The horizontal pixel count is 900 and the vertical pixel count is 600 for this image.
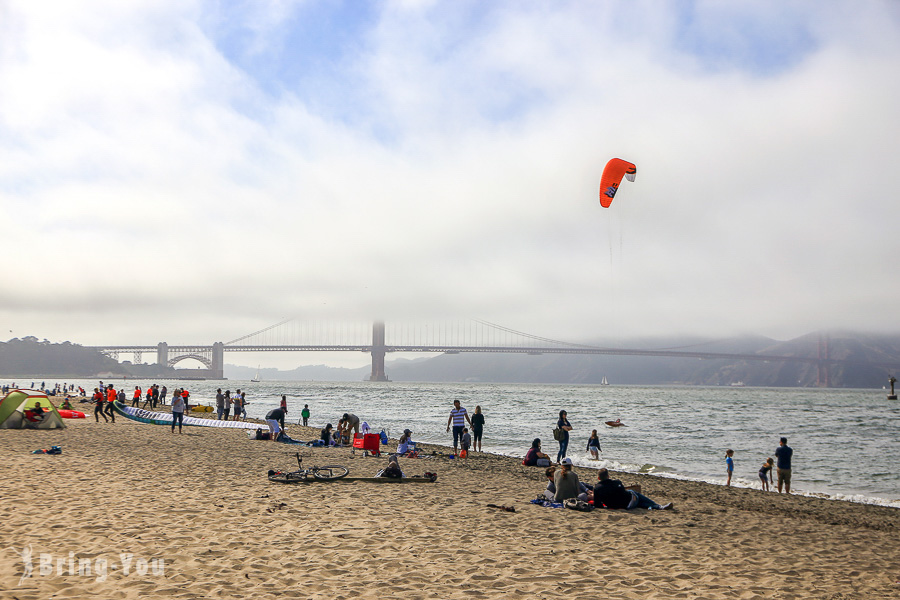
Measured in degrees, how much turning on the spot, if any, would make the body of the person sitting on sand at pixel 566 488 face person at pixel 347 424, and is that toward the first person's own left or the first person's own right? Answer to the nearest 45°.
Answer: approximately 45° to the first person's own left

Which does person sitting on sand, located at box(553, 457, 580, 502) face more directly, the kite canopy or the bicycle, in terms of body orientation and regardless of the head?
the kite canopy

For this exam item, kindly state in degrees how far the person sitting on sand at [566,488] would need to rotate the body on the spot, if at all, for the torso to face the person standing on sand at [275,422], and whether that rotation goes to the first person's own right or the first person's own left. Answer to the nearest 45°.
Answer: approximately 45° to the first person's own left

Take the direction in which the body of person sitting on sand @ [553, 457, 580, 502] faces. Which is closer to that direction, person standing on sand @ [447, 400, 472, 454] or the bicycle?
the person standing on sand

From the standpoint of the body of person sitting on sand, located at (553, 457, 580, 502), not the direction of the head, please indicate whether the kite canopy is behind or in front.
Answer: in front

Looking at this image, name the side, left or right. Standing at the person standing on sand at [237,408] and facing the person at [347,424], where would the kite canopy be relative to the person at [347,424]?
left

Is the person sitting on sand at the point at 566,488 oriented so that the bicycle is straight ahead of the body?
no

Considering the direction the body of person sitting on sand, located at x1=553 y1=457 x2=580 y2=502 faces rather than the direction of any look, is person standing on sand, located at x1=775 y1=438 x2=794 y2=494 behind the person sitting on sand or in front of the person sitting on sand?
in front

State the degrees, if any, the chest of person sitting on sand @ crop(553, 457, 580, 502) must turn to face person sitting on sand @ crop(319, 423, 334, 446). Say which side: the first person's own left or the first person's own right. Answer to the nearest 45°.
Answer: approximately 45° to the first person's own left

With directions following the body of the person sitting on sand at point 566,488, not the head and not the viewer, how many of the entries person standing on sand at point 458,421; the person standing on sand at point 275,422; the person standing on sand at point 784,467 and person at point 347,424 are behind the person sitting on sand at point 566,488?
0

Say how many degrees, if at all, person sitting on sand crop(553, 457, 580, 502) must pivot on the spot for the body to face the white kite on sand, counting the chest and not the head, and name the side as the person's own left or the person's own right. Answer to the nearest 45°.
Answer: approximately 45° to the person's own left

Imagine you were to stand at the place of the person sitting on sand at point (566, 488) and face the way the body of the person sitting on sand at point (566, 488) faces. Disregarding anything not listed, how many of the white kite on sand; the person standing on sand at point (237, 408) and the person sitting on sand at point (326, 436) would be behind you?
0

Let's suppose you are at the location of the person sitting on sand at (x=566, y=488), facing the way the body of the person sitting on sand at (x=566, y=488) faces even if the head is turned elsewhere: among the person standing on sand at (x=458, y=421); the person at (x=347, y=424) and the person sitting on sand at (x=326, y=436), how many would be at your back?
0

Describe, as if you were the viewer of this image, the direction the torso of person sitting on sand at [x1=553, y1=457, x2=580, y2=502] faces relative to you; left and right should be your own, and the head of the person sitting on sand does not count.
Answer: facing away from the viewer
